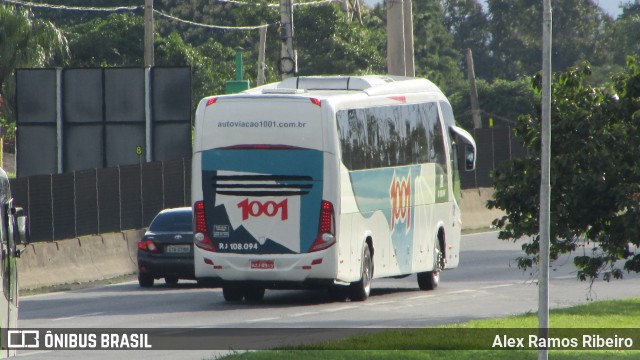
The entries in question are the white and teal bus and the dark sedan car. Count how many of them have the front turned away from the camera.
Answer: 2

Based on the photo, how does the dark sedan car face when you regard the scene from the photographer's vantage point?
facing away from the viewer

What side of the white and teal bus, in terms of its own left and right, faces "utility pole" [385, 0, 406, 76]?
front

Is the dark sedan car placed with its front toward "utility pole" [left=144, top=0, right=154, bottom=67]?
yes

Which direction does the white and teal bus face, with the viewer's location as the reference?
facing away from the viewer

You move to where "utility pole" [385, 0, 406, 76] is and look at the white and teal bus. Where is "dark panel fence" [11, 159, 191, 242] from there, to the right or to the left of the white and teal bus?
right

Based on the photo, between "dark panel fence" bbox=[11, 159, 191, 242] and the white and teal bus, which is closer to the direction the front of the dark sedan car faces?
the dark panel fence

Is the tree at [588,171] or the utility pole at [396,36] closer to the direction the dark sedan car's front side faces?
the utility pole

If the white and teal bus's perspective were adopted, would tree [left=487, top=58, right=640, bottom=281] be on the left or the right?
on its right

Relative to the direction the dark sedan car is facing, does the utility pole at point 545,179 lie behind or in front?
behind

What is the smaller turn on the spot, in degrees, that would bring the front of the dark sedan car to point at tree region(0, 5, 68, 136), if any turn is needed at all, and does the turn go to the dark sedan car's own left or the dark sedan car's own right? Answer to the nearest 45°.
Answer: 0° — it already faces it

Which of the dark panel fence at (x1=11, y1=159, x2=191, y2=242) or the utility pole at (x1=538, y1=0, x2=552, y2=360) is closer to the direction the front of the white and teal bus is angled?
the dark panel fence
